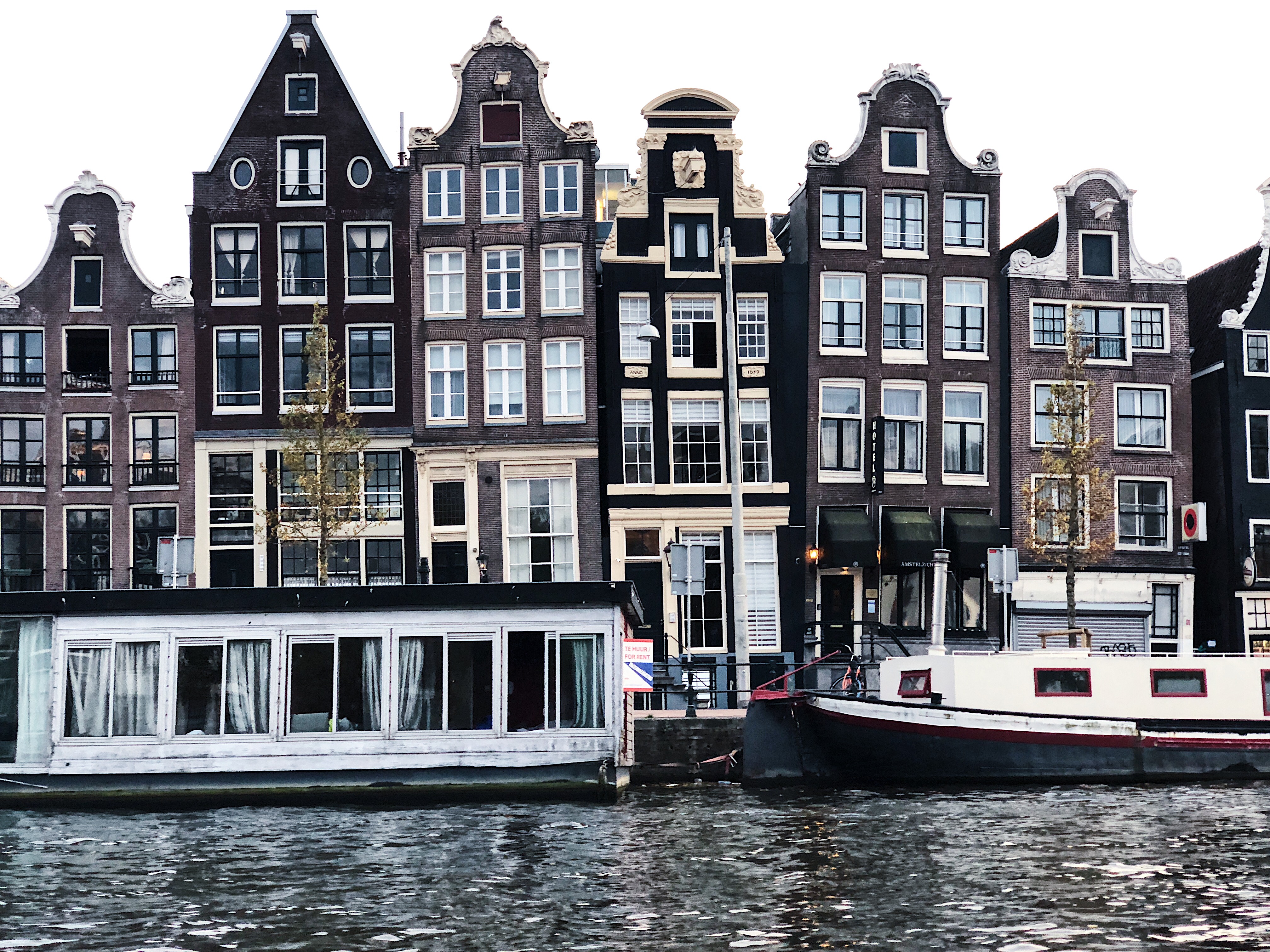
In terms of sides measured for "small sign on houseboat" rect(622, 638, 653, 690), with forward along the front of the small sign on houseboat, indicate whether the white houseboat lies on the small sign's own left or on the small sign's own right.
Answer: on the small sign's own right

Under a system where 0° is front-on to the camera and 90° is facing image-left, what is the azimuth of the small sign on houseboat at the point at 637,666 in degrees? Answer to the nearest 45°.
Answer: approximately 0°

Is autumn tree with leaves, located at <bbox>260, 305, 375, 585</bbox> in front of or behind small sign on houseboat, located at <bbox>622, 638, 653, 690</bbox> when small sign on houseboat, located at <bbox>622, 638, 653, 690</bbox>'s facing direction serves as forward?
behind

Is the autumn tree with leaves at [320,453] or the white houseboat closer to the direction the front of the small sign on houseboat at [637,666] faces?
the white houseboat
